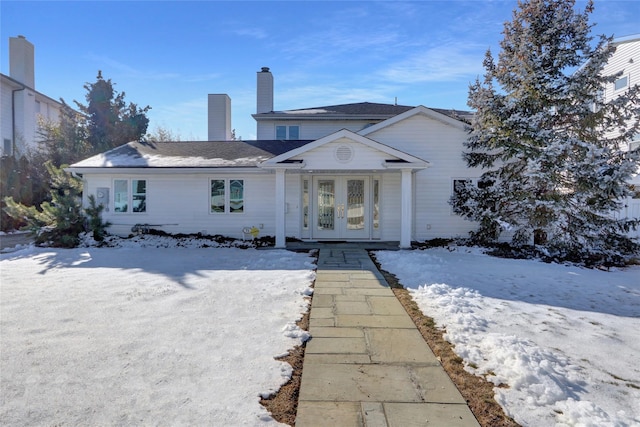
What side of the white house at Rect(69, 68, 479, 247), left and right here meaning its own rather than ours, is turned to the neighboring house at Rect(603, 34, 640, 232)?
left

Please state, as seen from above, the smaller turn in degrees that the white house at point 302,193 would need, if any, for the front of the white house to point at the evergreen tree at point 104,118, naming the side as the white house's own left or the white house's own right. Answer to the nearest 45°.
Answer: approximately 135° to the white house's own right

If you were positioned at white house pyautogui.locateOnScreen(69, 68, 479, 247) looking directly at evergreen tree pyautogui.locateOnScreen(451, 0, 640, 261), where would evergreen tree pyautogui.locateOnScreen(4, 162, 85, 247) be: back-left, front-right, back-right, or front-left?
back-right

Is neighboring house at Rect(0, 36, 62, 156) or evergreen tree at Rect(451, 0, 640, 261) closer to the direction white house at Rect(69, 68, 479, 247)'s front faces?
the evergreen tree

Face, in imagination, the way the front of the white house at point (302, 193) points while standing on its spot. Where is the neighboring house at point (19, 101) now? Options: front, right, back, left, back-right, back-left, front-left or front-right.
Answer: back-right

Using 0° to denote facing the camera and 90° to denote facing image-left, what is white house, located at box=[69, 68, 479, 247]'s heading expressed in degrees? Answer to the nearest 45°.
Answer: approximately 0°

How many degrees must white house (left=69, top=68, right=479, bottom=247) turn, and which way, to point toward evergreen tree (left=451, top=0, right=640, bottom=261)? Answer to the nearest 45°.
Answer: approximately 45° to its left

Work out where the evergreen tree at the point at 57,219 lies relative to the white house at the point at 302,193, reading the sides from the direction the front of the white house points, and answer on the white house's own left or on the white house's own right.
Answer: on the white house's own right

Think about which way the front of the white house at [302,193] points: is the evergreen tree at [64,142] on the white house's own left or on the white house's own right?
on the white house's own right
